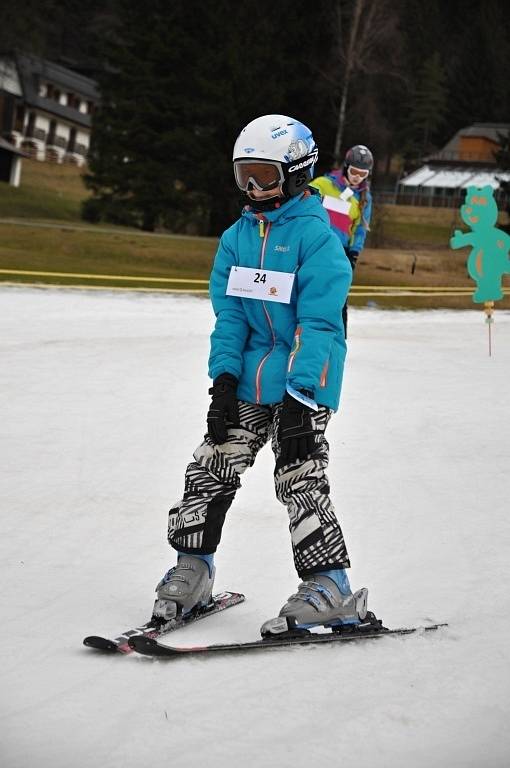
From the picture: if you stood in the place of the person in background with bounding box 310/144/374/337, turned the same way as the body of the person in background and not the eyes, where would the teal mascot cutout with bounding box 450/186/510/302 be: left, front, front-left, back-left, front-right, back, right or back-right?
back-left

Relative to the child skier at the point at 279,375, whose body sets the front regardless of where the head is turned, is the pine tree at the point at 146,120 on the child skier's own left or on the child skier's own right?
on the child skier's own right

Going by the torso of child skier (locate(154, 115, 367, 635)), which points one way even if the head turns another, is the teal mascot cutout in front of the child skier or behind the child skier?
behind

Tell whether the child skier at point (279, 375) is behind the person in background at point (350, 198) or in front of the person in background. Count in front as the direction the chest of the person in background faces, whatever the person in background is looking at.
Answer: in front

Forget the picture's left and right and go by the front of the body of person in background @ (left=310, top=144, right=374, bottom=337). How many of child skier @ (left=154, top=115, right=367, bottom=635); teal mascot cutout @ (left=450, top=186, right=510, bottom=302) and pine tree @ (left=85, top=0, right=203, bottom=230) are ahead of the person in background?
1

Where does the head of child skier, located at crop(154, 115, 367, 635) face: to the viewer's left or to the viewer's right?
to the viewer's left

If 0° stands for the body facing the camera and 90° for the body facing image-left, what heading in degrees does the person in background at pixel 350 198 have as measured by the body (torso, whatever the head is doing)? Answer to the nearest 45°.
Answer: approximately 0°

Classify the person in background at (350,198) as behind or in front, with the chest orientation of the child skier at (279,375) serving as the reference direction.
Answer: behind

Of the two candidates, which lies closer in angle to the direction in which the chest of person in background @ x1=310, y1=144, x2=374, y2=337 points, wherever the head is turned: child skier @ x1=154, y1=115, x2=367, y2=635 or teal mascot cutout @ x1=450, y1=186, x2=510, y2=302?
the child skier

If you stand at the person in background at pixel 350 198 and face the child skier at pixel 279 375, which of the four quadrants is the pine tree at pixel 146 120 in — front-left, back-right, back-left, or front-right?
back-right

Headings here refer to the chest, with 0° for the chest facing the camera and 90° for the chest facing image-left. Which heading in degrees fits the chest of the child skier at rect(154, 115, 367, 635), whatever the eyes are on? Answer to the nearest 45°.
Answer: approximately 45°

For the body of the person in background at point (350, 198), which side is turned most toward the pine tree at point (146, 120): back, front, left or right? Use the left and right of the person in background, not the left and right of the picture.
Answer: back

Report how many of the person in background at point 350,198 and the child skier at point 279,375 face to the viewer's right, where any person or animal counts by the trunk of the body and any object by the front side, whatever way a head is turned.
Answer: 0
